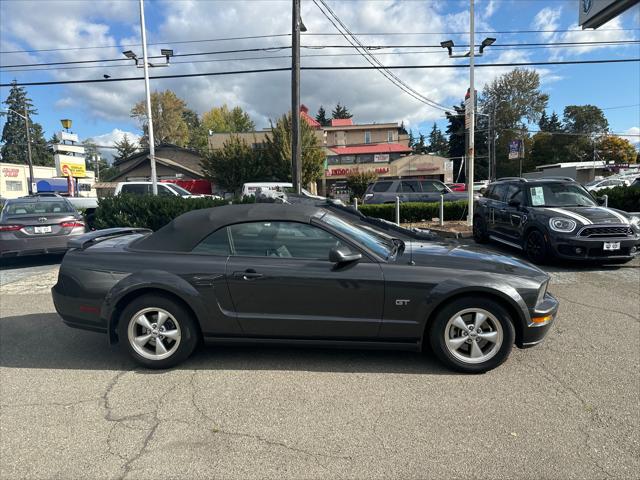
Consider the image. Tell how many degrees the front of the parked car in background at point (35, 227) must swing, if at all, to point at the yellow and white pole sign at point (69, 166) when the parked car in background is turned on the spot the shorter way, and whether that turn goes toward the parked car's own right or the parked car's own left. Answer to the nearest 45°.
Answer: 0° — it already faces it

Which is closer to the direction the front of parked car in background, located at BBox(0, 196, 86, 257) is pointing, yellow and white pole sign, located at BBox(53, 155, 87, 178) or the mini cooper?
the yellow and white pole sign

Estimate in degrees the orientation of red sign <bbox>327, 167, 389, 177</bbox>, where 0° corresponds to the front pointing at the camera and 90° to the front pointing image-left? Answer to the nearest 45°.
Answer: approximately 0°

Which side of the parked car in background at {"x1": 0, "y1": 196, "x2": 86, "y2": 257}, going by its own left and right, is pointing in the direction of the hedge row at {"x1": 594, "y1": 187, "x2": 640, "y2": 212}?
right

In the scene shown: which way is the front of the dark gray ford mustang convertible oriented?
to the viewer's right

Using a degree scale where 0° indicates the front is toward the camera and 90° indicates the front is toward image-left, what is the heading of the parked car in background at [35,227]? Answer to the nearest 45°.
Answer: approximately 180°

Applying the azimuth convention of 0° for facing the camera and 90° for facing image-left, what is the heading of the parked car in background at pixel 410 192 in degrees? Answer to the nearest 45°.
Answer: approximately 270°

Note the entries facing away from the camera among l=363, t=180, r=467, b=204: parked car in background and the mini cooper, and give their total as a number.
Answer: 0

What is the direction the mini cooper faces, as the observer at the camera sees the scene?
facing the viewer and to the right of the viewer

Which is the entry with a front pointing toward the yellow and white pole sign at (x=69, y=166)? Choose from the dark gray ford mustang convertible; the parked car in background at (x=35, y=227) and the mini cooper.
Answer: the parked car in background

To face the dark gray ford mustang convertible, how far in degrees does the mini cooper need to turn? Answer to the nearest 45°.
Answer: approximately 45° to its right

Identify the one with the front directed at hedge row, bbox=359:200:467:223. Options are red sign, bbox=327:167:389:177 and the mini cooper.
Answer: the red sign

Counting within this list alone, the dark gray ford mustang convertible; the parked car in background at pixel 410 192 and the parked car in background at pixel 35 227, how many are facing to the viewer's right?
2
